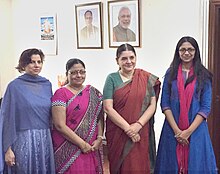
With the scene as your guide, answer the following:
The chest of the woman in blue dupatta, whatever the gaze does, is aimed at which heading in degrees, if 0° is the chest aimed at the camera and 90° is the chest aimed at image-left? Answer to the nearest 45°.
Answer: approximately 315°

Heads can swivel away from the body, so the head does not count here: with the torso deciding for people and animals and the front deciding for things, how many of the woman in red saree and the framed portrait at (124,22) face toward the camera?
2

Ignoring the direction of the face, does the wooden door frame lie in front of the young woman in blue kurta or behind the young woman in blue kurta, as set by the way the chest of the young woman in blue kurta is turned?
behind

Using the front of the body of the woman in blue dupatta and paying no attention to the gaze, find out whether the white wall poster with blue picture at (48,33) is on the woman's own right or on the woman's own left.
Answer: on the woman's own left

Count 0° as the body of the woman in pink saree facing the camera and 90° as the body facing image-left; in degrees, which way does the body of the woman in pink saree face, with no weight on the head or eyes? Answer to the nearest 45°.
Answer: approximately 315°

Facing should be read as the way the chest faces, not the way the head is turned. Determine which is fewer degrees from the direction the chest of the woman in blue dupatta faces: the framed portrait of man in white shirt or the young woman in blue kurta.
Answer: the young woman in blue kurta
